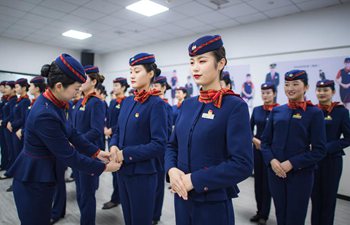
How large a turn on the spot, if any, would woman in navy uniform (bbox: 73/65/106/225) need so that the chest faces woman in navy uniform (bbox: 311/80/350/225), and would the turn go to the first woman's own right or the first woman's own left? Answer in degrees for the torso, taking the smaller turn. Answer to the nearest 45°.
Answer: approximately 135° to the first woman's own left

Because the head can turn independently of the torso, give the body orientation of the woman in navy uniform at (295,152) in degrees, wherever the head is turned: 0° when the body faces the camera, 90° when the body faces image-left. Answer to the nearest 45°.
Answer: approximately 45°

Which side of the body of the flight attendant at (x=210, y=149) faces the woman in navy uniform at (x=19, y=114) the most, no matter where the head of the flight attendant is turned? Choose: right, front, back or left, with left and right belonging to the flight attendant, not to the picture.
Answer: right

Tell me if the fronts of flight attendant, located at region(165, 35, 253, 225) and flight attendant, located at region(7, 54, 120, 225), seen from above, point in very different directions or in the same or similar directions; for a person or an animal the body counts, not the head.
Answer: very different directions

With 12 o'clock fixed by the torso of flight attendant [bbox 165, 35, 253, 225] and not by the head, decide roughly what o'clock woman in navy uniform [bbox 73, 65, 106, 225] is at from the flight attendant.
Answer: The woman in navy uniform is roughly at 3 o'clock from the flight attendant.

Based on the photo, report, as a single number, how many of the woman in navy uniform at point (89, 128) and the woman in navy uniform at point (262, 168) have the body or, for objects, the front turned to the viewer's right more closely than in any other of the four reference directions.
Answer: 0

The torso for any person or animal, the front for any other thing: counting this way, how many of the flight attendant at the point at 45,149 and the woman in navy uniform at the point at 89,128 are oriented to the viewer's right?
1

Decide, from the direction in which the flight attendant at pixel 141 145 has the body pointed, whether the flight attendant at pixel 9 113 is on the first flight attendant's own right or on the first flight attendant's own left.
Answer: on the first flight attendant's own right

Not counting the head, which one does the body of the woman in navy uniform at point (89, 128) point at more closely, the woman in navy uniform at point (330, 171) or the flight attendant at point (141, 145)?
the flight attendant

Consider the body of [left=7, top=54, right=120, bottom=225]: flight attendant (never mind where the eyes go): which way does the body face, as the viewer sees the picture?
to the viewer's right

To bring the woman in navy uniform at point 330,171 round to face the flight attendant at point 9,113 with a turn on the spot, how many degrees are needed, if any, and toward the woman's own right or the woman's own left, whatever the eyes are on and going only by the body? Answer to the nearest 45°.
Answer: approximately 45° to the woman's own right

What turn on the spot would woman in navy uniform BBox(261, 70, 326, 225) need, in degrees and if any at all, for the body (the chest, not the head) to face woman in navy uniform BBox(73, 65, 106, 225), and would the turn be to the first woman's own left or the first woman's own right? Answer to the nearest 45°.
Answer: approximately 45° to the first woman's own right
